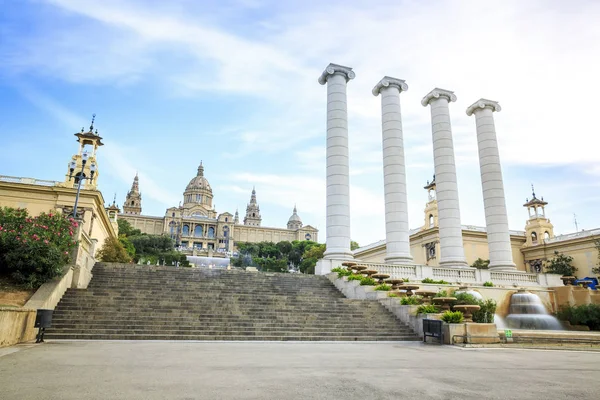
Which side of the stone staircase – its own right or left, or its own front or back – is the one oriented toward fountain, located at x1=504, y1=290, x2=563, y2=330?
left

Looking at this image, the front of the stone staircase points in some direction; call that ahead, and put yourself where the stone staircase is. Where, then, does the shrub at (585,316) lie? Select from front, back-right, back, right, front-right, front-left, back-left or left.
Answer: left

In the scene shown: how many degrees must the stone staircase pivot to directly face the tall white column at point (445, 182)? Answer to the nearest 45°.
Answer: approximately 135° to its left

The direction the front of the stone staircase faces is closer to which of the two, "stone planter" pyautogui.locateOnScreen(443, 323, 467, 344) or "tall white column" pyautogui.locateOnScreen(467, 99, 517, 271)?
the stone planter

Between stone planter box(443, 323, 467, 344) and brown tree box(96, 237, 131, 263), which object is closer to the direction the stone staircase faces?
the stone planter

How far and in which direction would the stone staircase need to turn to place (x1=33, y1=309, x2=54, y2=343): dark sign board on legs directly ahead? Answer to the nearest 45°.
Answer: approximately 45° to its right

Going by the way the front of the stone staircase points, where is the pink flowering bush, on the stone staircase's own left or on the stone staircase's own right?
on the stone staircase's own right

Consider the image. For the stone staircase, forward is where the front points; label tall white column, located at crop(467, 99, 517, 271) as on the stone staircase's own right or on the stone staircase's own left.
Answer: on the stone staircase's own left

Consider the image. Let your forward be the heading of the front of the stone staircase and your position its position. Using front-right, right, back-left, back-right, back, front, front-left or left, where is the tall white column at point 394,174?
back-left

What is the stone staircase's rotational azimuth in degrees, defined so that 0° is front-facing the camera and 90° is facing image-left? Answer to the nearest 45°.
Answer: approximately 0°

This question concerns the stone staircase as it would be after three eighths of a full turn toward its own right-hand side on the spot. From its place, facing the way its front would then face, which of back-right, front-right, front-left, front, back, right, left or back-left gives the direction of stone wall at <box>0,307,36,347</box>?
left

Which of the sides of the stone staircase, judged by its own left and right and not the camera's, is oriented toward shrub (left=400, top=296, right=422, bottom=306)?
left
